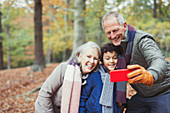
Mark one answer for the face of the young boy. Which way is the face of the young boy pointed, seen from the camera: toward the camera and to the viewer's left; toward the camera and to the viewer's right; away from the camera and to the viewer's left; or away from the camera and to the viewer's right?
toward the camera and to the viewer's right

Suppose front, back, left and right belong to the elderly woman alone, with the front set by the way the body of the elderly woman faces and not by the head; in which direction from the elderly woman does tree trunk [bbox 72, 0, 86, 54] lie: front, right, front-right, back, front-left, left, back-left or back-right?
back-left

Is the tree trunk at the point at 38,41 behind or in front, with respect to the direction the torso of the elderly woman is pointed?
behind

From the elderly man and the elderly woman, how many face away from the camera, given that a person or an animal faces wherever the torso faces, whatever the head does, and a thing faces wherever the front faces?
0

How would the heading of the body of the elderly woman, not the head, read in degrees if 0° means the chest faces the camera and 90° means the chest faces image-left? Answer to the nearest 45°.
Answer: approximately 315°
